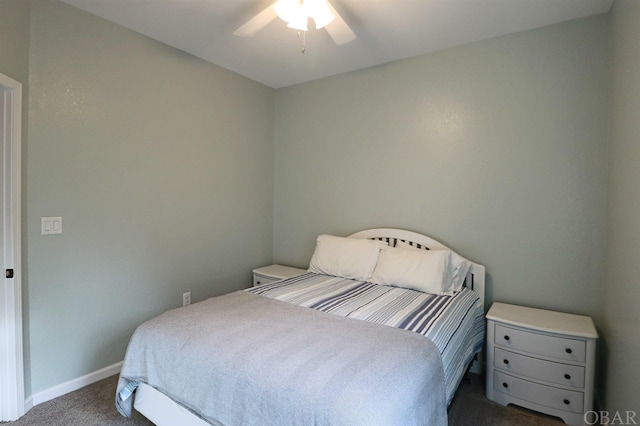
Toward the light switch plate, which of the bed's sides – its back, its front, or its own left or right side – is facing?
right

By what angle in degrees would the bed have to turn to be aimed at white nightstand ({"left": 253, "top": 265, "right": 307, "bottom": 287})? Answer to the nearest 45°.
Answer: approximately 135° to its right

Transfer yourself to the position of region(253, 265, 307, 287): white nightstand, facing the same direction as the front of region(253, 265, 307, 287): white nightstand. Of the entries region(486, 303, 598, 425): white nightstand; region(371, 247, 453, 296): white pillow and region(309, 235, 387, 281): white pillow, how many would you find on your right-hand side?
0

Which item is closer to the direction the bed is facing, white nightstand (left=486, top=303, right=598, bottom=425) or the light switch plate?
the light switch plate

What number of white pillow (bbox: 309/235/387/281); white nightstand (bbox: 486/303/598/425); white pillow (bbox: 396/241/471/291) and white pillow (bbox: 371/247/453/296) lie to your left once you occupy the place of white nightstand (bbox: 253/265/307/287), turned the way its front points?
4

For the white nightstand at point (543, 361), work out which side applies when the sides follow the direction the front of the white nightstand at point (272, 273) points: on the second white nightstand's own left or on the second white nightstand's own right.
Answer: on the second white nightstand's own left

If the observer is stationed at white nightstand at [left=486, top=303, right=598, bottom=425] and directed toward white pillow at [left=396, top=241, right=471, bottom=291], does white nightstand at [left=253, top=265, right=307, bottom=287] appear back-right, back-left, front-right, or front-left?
front-left

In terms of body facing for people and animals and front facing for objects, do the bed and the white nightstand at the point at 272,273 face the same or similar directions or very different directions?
same or similar directions

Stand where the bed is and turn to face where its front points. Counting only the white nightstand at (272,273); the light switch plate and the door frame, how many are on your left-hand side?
0

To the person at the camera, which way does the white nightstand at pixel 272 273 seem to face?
facing the viewer and to the left of the viewer

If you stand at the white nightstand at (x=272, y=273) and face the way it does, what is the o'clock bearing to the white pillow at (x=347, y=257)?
The white pillow is roughly at 9 o'clock from the white nightstand.

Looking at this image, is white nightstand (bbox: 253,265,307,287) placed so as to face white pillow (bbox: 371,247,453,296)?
no

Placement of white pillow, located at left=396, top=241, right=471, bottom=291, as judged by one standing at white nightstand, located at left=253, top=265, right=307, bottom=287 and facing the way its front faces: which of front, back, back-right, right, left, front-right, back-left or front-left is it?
left

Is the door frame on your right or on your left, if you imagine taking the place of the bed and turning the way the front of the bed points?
on your right

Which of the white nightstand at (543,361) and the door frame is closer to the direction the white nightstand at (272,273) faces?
the door frame

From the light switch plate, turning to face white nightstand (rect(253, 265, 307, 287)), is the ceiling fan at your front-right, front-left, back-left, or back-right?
front-right

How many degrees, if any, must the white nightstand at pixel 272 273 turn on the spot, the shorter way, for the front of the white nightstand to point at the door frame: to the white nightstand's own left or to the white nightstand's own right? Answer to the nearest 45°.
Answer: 0° — it already faces it
